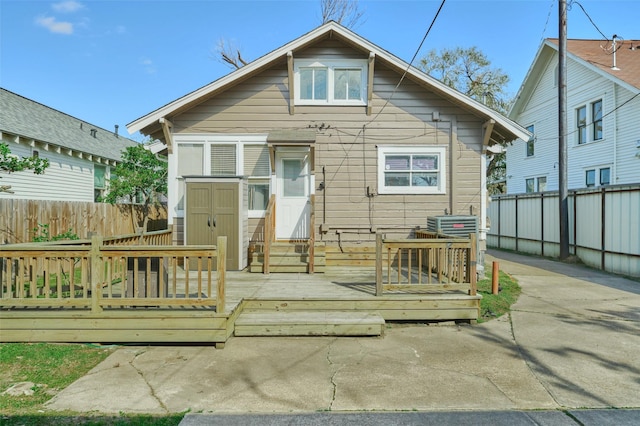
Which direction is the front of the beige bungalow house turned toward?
away from the camera

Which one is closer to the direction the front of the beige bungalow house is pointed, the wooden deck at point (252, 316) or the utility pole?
the wooden deck
